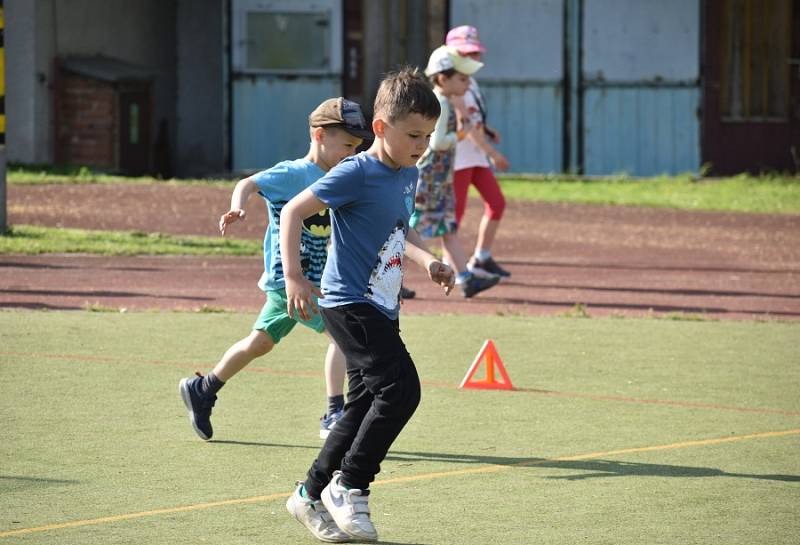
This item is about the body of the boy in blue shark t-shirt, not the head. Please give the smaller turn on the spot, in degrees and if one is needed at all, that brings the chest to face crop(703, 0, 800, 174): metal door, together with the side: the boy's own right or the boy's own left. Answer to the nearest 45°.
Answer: approximately 135° to the boy's own left

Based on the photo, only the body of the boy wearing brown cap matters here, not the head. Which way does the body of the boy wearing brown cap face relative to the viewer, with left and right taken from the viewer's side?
facing to the right of the viewer

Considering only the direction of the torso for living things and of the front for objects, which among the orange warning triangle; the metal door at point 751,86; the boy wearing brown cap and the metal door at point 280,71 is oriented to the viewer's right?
the boy wearing brown cap

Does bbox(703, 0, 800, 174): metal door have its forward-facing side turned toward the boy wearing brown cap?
yes

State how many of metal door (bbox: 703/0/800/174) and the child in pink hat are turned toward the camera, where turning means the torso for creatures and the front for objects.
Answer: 1

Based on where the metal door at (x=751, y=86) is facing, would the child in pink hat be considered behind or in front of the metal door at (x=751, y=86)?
in front

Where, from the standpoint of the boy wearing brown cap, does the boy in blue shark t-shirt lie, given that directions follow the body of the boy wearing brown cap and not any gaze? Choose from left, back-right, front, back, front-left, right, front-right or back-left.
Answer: right

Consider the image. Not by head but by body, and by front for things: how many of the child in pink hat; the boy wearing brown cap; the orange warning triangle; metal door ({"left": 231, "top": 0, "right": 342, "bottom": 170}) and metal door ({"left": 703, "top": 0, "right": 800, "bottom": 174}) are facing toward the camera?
3
